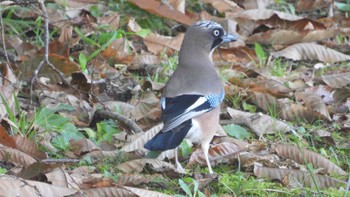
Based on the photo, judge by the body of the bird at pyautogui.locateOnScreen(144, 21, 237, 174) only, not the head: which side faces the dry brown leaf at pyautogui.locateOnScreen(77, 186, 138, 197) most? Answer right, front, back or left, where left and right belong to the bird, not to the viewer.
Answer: back

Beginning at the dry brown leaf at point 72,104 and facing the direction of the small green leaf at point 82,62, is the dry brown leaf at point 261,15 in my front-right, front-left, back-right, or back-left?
front-right

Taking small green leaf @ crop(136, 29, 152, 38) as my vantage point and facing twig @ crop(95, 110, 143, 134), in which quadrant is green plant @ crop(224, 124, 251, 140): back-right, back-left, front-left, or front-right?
front-left

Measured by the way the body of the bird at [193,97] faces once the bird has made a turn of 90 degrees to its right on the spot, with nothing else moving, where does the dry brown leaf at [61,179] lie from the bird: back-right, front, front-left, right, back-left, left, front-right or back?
right

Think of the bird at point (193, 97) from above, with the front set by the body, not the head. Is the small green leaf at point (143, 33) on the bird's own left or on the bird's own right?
on the bird's own left

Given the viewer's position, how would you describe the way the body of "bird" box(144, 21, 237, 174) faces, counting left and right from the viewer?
facing away from the viewer and to the right of the viewer

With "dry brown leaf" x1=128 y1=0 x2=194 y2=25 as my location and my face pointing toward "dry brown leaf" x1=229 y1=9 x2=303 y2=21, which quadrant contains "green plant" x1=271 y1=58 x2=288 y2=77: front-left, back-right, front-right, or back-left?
front-right

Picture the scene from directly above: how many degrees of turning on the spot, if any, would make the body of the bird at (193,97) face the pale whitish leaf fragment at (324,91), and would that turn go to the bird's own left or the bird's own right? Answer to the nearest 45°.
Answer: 0° — it already faces it

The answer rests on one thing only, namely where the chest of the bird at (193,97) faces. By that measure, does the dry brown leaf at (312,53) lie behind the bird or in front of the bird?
in front

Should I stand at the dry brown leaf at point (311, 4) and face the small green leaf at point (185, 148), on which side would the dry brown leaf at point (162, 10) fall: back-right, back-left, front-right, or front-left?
front-right

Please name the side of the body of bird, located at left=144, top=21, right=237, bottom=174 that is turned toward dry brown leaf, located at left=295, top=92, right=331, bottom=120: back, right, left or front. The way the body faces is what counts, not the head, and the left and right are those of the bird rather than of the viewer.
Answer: front

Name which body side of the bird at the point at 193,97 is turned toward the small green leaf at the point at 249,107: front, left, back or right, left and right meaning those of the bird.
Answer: front

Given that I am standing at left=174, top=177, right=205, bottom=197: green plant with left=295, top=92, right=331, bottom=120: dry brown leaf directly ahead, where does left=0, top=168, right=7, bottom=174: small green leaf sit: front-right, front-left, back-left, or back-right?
back-left

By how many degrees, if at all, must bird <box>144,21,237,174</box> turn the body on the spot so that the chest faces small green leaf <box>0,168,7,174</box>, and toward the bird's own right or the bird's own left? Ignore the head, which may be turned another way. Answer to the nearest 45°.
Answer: approximately 180°

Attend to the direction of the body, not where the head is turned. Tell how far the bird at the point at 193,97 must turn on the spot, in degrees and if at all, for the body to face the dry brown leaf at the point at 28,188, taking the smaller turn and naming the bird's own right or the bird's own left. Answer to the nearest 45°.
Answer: approximately 180°
